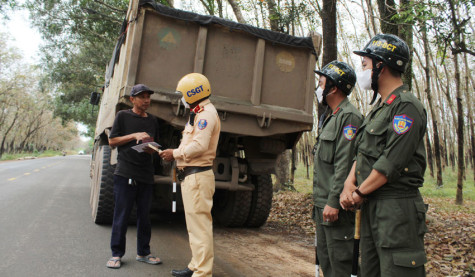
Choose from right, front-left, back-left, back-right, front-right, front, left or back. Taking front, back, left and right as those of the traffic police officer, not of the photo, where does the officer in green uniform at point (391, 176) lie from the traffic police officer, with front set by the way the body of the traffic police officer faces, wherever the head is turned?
back-left

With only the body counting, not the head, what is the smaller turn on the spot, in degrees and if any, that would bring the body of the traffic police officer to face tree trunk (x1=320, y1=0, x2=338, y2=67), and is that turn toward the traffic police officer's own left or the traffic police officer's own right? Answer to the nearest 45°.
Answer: approximately 135° to the traffic police officer's own right

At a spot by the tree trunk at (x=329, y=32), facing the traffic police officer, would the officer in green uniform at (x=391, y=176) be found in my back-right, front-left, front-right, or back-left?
front-left

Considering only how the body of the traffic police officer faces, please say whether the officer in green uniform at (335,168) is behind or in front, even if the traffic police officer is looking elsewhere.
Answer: behind

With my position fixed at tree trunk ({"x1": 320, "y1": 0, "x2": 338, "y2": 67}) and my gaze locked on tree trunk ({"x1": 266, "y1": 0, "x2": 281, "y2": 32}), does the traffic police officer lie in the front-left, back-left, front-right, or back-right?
back-left

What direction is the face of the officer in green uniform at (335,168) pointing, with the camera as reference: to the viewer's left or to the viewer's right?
to the viewer's left

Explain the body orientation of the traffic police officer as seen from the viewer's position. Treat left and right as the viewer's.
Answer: facing to the left of the viewer
